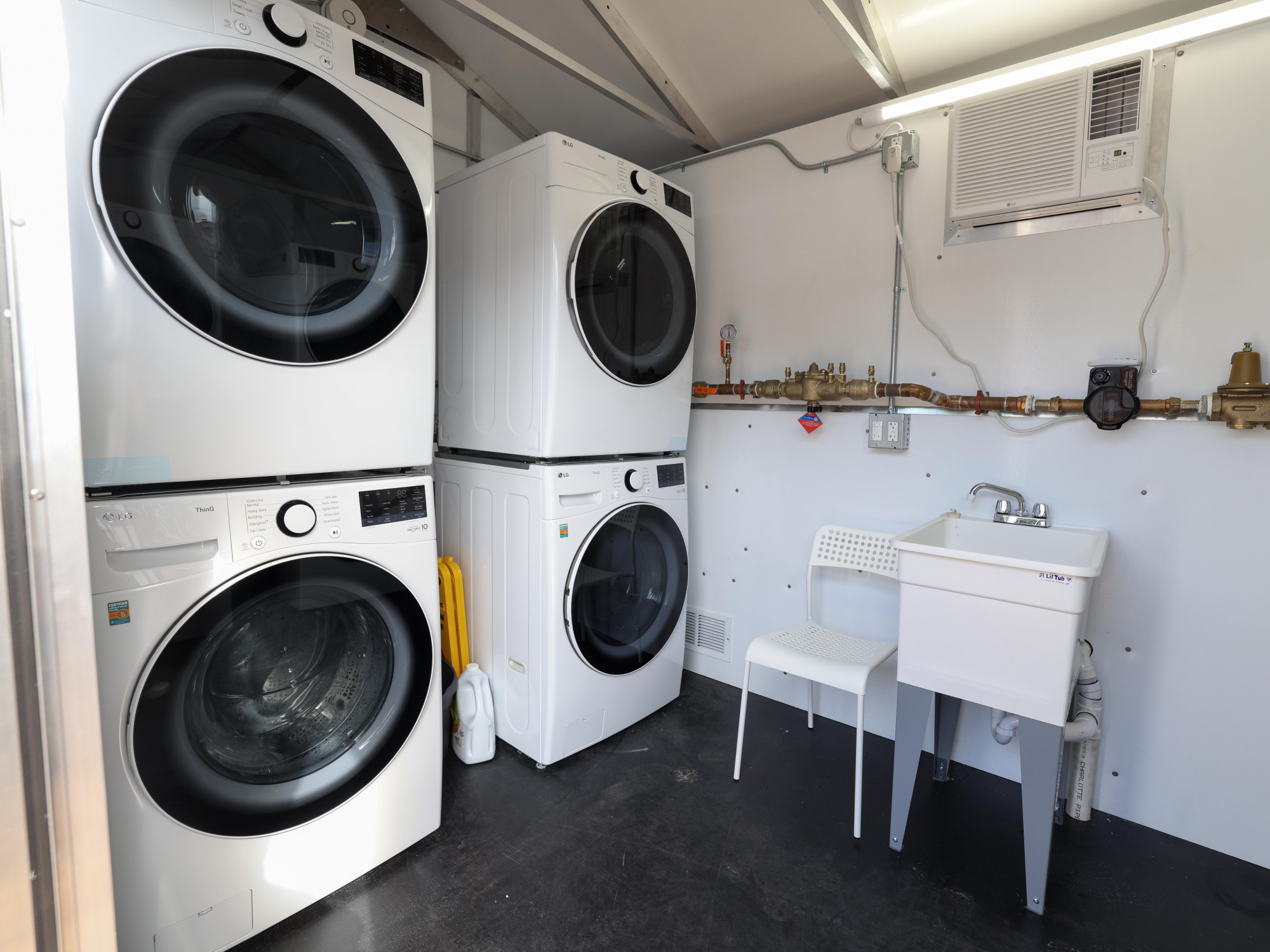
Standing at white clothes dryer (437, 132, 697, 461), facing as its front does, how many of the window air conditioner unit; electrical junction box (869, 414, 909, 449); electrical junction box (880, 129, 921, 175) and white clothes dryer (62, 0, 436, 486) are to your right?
1

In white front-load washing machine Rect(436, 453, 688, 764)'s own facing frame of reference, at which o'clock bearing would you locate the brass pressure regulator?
The brass pressure regulator is roughly at 11 o'clock from the white front-load washing machine.

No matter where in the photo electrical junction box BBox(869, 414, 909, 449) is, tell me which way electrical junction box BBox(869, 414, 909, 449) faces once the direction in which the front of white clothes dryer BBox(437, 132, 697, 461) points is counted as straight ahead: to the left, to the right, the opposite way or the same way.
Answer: to the right

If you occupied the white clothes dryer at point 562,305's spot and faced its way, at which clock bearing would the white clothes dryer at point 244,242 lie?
the white clothes dryer at point 244,242 is roughly at 3 o'clock from the white clothes dryer at point 562,305.

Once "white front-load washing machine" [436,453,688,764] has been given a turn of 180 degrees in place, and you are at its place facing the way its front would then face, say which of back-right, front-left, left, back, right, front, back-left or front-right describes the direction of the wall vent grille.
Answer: right

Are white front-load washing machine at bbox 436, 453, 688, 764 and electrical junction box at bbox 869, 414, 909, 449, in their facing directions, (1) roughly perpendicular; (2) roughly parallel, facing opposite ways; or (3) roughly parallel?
roughly perpendicular

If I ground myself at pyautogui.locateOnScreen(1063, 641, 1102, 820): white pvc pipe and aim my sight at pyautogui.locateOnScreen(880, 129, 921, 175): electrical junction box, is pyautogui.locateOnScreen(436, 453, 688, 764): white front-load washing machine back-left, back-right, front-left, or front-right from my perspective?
front-left

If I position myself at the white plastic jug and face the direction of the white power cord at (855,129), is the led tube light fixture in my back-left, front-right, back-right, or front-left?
front-right

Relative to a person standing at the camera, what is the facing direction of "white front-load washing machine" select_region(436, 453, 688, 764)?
facing the viewer and to the right of the viewer

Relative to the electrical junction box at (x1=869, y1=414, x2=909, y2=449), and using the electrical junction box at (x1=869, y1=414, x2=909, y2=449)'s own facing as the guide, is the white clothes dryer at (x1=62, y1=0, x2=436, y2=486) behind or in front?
in front

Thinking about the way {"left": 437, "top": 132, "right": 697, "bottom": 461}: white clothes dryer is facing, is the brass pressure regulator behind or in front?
in front

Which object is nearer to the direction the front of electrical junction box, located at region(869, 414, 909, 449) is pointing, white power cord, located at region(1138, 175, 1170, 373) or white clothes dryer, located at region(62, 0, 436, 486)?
the white clothes dryer
